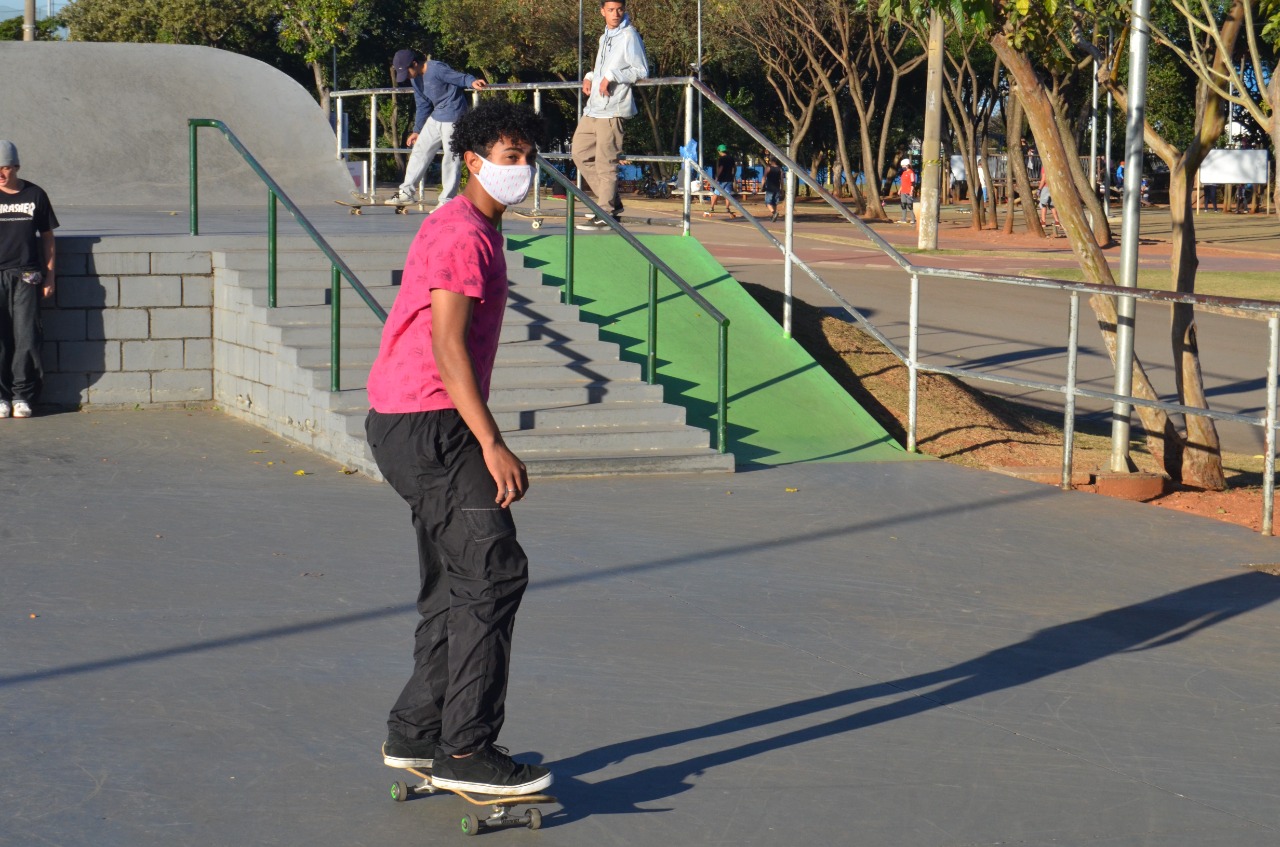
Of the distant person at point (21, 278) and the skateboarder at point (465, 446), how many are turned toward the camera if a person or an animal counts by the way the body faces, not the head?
1

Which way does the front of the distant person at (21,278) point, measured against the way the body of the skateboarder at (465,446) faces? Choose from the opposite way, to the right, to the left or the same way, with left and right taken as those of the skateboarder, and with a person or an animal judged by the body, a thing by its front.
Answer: to the right

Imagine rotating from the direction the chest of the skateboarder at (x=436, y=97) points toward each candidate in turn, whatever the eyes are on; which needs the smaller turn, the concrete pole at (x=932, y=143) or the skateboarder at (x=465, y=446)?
the skateboarder

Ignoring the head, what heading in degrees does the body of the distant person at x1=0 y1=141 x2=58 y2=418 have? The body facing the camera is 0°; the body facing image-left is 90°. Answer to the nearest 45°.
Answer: approximately 0°

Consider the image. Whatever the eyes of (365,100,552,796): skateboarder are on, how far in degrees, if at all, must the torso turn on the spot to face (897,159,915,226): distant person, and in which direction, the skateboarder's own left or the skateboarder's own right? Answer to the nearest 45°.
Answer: approximately 90° to the skateboarder's own left

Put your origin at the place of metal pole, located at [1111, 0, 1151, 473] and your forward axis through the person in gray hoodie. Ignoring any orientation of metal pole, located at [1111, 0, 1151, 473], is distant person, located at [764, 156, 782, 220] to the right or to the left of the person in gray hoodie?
right

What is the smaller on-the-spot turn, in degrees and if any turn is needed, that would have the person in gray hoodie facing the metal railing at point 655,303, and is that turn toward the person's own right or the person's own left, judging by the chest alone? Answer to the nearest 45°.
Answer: approximately 45° to the person's own left

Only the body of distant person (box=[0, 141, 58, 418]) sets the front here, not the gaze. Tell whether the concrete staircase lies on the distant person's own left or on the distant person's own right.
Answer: on the distant person's own left

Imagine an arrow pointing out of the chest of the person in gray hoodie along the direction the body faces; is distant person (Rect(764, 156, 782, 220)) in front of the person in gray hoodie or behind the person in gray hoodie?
behind

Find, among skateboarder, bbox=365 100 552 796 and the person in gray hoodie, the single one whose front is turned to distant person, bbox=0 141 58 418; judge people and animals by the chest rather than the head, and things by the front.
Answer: the person in gray hoodie

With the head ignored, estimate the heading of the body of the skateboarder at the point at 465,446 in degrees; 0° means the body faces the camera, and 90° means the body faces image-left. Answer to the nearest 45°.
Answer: approximately 270°

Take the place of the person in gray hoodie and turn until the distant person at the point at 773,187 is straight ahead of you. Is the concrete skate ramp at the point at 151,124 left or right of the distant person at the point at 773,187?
left
